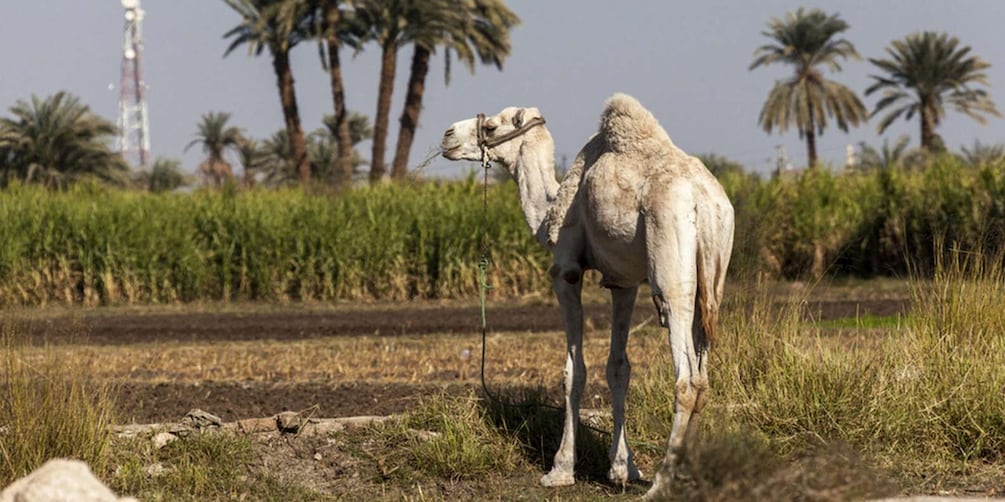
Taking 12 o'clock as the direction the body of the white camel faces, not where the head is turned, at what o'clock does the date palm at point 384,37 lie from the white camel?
The date palm is roughly at 1 o'clock from the white camel.

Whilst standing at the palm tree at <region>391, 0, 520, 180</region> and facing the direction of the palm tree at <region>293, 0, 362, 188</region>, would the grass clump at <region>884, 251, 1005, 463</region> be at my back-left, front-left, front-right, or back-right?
back-left

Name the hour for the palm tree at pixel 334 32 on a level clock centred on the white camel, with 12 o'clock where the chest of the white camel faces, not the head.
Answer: The palm tree is roughly at 1 o'clock from the white camel.

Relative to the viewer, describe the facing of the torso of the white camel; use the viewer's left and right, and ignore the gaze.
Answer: facing away from the viewer and to the left of the viewer

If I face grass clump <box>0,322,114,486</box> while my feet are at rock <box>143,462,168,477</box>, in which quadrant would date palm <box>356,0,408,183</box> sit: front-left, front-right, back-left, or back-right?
back-right

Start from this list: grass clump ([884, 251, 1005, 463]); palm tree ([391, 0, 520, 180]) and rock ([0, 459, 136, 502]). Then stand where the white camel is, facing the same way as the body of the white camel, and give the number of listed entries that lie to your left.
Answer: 1
